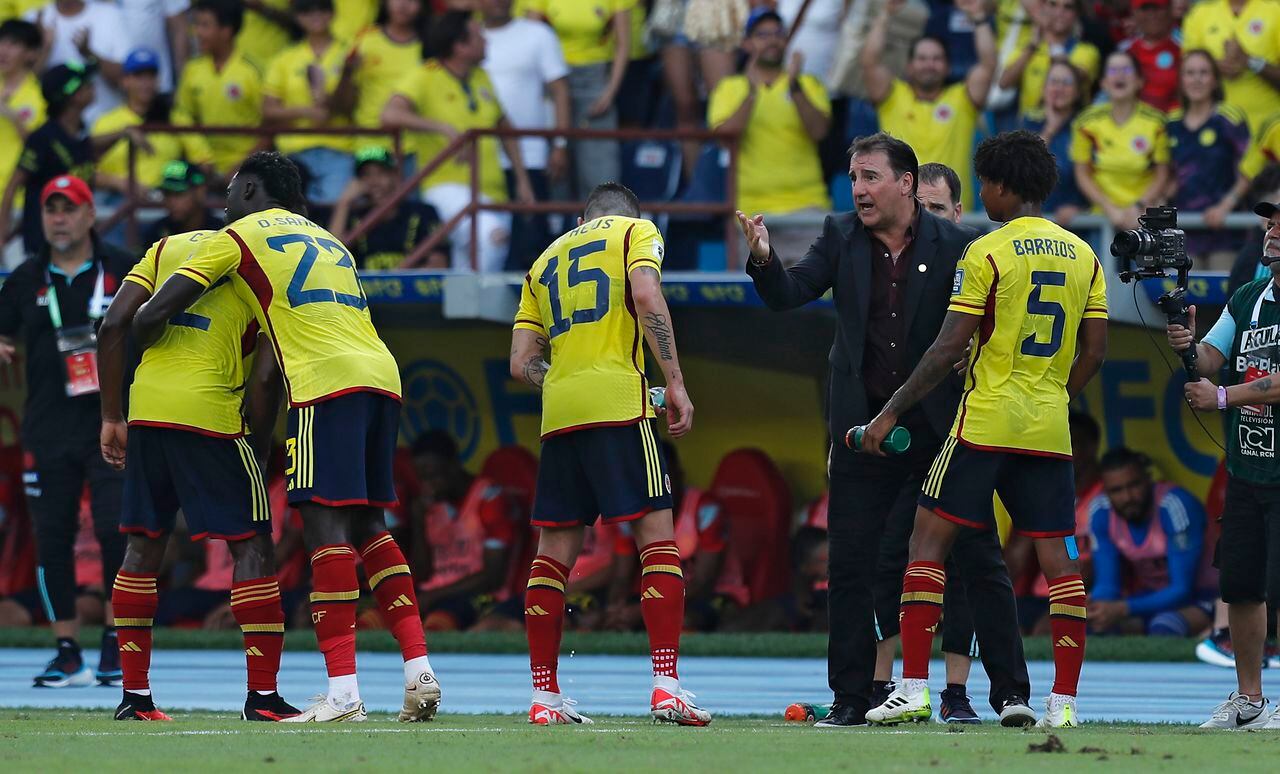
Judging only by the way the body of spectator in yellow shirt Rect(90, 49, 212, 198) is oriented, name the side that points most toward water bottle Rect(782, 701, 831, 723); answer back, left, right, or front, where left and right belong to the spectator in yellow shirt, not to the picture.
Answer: front

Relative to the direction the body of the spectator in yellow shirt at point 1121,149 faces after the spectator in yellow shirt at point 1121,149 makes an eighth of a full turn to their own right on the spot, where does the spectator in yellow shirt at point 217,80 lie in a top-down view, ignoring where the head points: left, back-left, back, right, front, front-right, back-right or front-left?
front-right

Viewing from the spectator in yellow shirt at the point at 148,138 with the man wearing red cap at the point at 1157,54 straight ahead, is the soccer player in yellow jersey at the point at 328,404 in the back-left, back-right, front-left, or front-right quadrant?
front-right

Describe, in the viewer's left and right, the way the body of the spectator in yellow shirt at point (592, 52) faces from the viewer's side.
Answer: facing the viewer

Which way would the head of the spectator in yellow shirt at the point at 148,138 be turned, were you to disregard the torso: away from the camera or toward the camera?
toward the camera

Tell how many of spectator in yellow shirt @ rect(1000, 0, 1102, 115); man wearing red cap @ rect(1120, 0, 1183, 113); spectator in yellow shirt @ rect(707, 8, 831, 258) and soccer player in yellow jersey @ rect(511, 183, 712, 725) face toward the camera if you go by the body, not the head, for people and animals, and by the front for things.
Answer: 3

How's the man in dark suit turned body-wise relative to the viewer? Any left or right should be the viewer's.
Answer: facing the viewer and to the left of the viewer

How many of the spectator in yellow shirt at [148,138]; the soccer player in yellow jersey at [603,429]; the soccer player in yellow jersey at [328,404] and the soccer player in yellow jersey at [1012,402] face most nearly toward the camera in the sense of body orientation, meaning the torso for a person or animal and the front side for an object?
1

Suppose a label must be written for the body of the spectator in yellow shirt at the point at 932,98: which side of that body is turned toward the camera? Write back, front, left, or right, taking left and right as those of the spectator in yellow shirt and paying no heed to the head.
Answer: front

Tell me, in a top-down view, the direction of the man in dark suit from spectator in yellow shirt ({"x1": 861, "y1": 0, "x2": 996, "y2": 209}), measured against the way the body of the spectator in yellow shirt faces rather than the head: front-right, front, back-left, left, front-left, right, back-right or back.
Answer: front

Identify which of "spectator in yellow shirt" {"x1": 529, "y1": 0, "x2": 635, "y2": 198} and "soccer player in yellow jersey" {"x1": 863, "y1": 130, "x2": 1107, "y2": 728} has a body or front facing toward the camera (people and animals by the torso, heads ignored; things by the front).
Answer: the spectator in yellow shirt

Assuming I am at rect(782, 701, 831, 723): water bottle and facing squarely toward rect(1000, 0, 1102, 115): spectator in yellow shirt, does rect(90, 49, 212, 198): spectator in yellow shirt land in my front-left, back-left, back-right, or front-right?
front-left

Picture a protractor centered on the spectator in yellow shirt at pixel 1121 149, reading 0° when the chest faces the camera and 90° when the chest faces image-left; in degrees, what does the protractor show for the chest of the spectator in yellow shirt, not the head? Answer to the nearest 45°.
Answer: approximately 0°

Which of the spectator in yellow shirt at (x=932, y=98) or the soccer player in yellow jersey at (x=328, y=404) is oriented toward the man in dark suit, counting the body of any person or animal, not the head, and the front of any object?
the spectator in yellow shirt

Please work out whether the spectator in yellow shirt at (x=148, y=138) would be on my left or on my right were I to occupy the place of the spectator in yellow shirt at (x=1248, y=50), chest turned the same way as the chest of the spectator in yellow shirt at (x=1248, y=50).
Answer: on my right

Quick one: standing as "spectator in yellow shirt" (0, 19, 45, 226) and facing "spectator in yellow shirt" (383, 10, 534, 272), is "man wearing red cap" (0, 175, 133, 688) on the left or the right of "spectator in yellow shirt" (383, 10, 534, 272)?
right

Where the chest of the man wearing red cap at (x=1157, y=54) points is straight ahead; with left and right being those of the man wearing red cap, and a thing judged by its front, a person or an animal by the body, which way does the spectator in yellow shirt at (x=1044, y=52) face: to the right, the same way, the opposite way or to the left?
the same way

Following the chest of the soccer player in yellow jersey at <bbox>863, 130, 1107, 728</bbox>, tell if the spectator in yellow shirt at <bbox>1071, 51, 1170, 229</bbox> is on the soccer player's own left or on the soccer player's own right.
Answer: on the soccer player's own right
